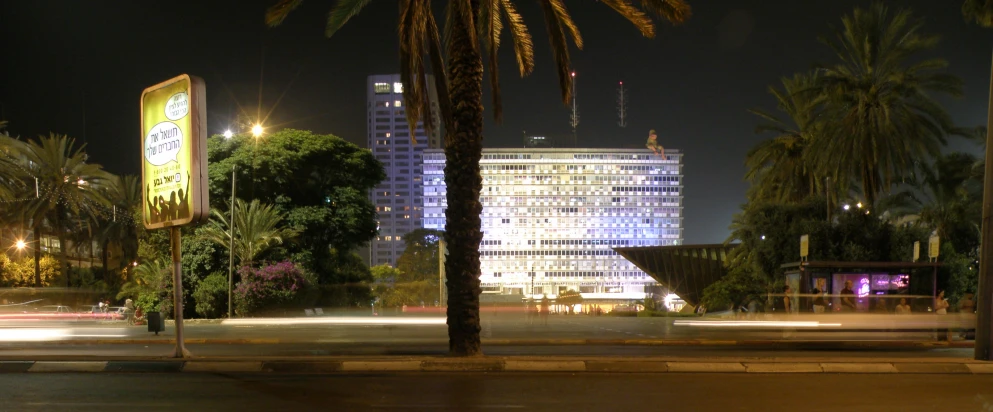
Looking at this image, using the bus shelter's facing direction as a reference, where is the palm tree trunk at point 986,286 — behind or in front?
in front

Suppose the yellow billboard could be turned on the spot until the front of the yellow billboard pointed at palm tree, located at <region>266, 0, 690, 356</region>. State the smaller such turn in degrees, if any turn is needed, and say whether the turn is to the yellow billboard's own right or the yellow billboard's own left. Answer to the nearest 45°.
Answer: approximately 135° to the yellow billboard's own left

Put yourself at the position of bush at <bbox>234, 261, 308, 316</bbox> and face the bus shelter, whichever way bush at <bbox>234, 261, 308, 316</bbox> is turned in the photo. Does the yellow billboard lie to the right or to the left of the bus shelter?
right

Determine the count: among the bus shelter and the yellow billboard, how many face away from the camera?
0

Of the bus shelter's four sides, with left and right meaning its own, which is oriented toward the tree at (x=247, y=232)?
right

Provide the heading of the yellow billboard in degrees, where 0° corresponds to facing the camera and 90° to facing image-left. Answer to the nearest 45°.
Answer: approximately 45°

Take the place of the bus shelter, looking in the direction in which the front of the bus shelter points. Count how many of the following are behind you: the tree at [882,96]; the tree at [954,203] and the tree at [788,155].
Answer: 3

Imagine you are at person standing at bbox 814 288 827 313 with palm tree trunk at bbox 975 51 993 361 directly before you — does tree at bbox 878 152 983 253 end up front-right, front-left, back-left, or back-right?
back-left
